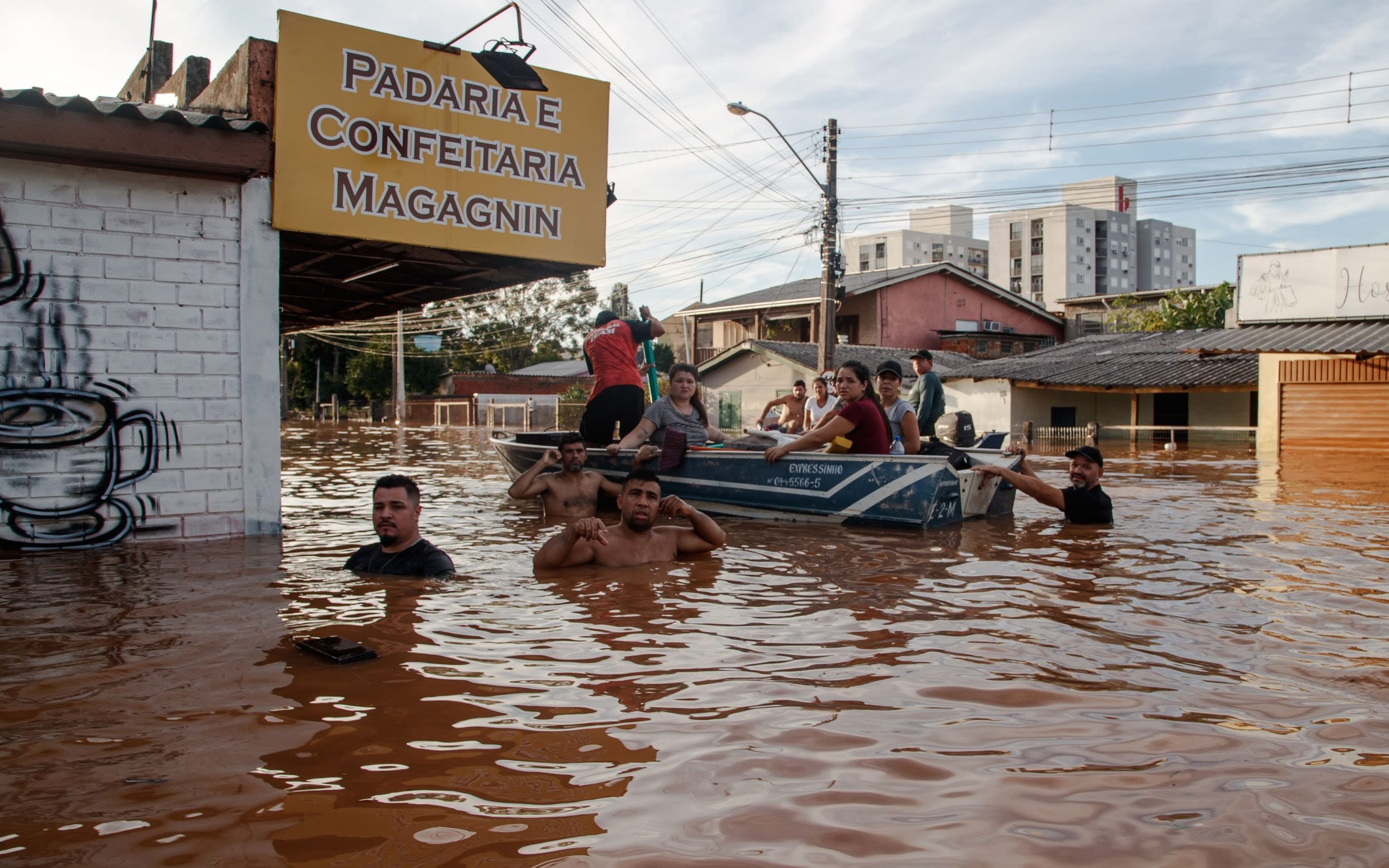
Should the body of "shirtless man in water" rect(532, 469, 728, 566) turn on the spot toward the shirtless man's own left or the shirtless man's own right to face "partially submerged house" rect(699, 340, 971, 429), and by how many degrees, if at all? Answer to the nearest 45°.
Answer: approximately 180°

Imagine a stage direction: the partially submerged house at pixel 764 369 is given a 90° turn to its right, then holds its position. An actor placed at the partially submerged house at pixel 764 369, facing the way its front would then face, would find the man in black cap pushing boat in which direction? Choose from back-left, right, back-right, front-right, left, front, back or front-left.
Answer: back-left

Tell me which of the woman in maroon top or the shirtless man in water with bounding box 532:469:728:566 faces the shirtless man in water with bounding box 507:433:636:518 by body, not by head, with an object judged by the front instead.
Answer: the woman in maroon top

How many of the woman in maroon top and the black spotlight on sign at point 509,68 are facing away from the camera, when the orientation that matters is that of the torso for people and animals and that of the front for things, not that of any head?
1

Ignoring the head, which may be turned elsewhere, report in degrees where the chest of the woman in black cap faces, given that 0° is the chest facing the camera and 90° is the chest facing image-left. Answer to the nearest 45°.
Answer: approximately 45°

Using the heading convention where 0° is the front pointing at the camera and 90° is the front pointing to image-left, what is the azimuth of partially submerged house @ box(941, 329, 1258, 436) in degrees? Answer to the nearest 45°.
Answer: approximately 0°

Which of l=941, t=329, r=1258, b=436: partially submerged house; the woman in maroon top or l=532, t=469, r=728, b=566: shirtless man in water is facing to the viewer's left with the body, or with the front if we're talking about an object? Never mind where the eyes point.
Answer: the woman in maroon top

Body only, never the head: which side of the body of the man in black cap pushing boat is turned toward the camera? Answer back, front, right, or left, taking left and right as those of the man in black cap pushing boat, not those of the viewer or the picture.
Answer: left

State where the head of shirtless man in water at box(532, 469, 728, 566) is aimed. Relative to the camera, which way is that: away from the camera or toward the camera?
toward the camera

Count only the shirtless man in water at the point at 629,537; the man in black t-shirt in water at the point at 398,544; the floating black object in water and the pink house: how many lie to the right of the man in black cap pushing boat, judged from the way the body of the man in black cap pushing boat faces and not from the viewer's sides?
1

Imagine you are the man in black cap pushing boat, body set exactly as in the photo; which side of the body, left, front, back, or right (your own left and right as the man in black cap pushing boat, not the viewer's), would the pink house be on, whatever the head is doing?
right

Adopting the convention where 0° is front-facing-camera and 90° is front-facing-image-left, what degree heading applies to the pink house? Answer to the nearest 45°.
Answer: approximately 45°
